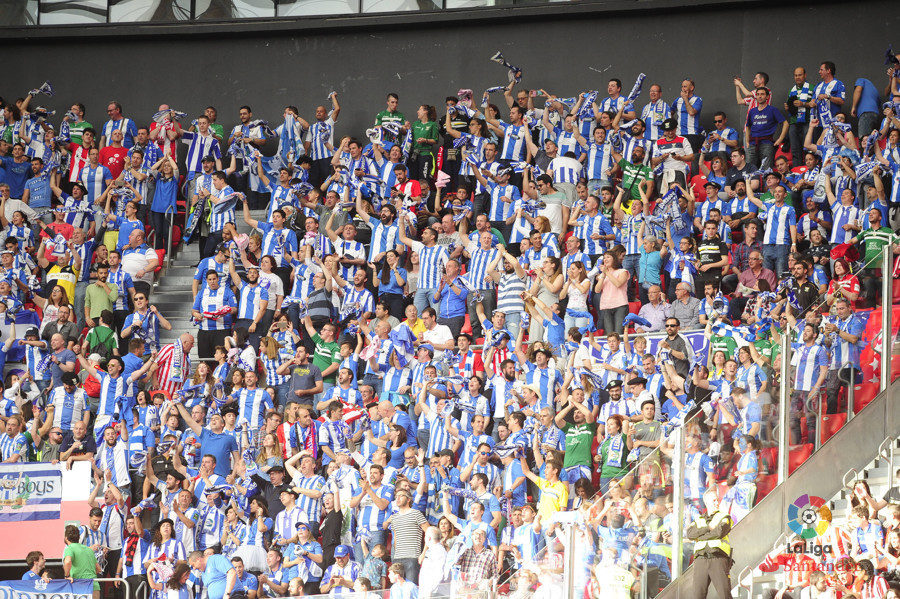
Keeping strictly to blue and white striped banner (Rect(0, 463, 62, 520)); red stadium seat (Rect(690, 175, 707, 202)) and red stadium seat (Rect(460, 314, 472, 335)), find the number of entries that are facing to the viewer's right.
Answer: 0

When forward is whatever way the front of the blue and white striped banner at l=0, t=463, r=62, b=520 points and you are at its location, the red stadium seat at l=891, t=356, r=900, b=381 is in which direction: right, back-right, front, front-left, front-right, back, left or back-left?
front-left

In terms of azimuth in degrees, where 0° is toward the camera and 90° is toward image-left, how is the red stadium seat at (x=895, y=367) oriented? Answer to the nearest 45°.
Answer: approximately 45°

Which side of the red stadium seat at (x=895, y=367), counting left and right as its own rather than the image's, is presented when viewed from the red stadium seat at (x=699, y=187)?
right

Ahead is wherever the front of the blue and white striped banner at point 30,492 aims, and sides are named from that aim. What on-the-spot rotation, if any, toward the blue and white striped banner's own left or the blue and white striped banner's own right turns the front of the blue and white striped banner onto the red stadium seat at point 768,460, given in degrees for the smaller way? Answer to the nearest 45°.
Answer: approximately 45° to the blue and white striped banner's own left

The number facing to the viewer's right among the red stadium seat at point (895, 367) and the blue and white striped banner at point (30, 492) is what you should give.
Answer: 0

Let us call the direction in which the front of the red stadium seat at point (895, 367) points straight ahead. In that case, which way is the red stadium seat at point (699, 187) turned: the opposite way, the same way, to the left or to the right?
the same way

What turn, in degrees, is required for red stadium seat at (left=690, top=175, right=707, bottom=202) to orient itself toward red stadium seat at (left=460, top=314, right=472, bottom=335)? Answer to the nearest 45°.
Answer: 0° — it already faces it

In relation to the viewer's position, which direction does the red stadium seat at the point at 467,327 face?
facing the viewer and to the left of the viewer

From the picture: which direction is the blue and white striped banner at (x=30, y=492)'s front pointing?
toward the camera
